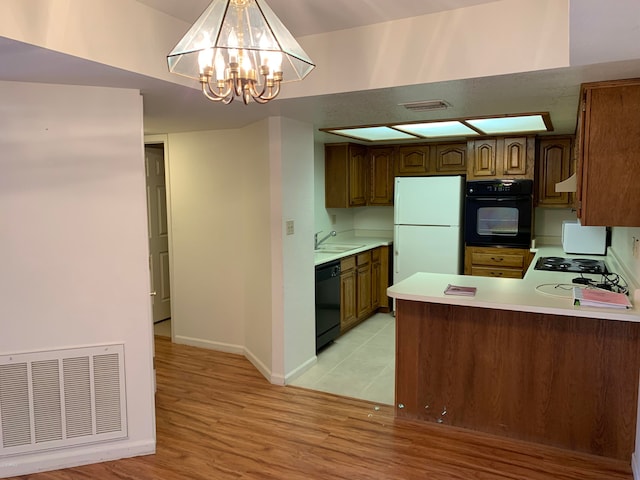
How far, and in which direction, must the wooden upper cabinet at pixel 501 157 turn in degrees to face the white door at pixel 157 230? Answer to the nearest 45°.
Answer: approximately 90° to its right

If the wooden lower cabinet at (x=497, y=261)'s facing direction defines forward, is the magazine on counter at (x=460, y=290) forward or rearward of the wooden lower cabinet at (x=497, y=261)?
forward

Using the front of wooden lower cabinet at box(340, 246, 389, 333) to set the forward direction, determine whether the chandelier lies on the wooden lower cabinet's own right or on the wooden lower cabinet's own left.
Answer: on the wooden lower cabinet's own right

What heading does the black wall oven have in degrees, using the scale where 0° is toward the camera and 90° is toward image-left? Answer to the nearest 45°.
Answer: approximately 0°

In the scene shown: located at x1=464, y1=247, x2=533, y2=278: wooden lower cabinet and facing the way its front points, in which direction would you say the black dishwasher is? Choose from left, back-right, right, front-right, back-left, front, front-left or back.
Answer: front-right

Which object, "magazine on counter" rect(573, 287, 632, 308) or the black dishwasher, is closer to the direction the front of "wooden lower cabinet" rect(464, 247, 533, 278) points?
the magazine on counter

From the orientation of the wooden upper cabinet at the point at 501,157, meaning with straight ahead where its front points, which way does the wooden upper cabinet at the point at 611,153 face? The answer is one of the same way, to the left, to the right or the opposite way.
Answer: to the right

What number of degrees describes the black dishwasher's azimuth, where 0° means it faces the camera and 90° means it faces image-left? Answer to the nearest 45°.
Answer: approximately 315°

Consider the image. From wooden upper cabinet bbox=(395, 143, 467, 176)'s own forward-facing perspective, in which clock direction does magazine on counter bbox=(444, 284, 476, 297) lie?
The magazine on counter is roughly at 12 o'clock from the wooden upper cabinet.

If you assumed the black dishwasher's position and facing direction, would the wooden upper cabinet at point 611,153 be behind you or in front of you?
in front

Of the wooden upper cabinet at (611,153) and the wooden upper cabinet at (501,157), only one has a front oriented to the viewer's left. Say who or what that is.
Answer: the wooden upper cabinet at (611,153)
